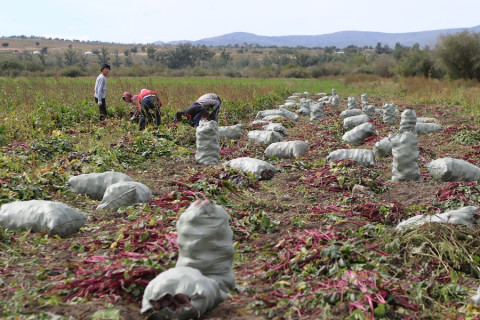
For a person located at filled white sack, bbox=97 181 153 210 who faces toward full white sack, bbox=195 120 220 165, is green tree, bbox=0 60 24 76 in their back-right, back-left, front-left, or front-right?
front-left

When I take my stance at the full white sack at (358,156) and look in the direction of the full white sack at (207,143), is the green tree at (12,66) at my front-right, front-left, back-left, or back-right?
front-right

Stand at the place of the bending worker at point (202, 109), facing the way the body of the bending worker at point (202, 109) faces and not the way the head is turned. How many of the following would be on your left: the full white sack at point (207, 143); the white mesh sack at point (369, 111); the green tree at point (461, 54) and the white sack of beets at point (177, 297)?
2

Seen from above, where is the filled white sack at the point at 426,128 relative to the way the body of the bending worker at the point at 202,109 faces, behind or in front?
behind

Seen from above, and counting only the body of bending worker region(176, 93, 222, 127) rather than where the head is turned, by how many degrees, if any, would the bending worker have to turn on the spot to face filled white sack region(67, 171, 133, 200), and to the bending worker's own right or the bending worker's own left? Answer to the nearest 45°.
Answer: approximately 90° to the bending worker's own left

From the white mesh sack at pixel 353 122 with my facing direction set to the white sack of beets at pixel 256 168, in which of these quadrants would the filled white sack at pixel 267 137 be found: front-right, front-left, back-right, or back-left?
front-right

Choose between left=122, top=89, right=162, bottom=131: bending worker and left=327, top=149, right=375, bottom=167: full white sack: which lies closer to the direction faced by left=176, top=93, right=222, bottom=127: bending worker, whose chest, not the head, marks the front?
the bending worker

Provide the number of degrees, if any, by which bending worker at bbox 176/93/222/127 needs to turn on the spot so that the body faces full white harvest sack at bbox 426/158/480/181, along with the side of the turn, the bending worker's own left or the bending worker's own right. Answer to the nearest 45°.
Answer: approximately 135° to the bending worker's own left

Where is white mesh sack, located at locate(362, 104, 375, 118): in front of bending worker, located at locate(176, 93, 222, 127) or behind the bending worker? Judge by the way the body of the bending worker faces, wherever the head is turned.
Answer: behind

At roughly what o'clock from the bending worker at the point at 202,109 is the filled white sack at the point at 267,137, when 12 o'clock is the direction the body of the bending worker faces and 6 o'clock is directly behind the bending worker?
The filled white sack is roughly at 7 o'clock from the bending worker.

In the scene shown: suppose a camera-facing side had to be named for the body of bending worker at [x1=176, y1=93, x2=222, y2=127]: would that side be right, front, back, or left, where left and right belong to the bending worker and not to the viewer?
left

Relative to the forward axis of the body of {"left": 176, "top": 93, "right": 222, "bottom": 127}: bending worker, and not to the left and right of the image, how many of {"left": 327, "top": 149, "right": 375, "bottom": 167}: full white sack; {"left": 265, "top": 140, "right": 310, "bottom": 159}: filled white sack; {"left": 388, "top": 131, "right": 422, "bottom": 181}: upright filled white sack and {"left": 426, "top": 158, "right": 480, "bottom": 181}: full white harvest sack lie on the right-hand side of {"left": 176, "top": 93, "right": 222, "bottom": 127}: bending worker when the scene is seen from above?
0

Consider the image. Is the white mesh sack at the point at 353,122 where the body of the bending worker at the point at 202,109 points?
no

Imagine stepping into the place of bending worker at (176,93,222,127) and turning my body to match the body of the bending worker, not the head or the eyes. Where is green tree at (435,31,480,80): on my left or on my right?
on my right

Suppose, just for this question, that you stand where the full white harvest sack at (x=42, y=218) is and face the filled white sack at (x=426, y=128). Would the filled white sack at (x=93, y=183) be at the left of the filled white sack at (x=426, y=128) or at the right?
left

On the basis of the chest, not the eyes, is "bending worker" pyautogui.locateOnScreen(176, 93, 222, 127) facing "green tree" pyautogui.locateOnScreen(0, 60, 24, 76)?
no

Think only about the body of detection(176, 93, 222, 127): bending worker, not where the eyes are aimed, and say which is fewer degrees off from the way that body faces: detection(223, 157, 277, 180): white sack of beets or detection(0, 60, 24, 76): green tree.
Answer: the green tree

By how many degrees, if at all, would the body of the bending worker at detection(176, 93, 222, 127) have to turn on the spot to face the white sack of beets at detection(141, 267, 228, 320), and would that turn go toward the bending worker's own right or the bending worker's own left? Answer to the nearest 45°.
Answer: approximately 90° to the bending worker's own left

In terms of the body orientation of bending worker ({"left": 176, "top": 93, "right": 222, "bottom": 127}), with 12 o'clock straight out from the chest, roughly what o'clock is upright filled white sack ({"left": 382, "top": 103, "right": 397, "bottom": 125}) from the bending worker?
The upright filled white sack is roughly at 5 o'clock from the bending worker.

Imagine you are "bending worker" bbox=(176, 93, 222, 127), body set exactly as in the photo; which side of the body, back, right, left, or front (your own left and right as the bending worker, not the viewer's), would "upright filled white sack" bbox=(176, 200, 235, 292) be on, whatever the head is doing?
left

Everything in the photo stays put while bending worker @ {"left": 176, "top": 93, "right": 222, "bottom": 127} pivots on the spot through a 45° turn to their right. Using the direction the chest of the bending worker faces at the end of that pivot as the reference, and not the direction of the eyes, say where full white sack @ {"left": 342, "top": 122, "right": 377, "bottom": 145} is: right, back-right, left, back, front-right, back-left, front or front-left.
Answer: back-right

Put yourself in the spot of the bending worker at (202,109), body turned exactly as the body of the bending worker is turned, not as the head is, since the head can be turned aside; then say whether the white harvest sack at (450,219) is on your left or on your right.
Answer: on your left
